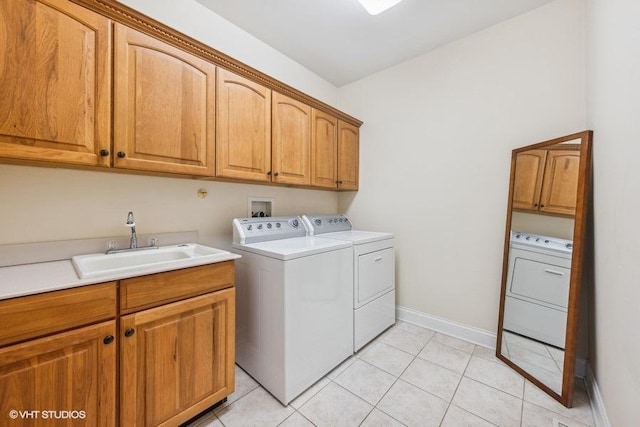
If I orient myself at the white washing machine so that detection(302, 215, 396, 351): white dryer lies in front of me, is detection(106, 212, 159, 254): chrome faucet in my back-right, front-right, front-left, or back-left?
back-left

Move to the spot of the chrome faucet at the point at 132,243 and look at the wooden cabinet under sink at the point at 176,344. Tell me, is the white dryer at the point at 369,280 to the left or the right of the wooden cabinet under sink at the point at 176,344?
left

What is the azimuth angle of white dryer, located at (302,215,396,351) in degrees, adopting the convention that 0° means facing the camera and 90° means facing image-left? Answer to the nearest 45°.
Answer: approximately 315°

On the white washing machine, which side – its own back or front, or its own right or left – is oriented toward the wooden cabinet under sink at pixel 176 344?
right

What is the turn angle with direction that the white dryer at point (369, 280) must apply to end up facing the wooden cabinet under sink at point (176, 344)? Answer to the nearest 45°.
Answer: approximately 90° to its right

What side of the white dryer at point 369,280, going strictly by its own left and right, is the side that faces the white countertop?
right

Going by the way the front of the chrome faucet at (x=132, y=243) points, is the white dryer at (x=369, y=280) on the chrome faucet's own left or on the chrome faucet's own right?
on the chrome faucet's own left

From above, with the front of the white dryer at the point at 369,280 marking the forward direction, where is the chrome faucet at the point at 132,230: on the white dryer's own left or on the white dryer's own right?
on the white dryer's own right
